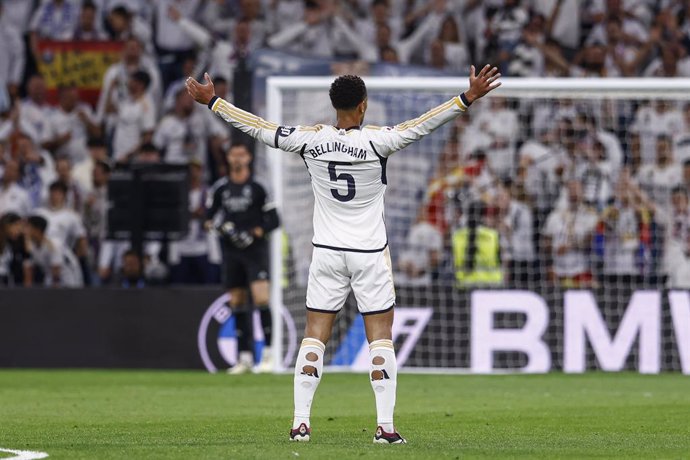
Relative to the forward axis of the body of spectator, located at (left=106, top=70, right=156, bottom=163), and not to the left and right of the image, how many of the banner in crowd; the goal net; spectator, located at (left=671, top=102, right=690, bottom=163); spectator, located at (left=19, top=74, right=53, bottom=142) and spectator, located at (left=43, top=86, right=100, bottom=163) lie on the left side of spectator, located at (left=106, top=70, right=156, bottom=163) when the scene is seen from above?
2

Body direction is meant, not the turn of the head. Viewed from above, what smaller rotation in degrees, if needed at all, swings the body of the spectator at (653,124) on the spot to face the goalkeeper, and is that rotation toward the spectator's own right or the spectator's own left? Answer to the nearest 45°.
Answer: approximately 45° to the spectator's own right

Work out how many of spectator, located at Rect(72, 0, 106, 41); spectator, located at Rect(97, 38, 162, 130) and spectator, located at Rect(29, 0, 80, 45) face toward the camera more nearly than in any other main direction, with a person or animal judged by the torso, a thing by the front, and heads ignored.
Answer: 3

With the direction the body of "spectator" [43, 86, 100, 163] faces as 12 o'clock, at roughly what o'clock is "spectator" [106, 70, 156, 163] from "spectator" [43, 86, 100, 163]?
"spectator" [106, 70, 156, 163] is roughly at 10 o'clock from "spectator" [43, 86, 100, 163].

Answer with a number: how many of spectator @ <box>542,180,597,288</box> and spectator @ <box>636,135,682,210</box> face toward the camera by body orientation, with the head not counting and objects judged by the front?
2

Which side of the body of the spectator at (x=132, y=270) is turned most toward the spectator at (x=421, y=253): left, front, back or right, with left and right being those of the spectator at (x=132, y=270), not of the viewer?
left

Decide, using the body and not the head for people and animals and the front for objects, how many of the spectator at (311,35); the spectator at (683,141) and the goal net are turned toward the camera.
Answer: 3
